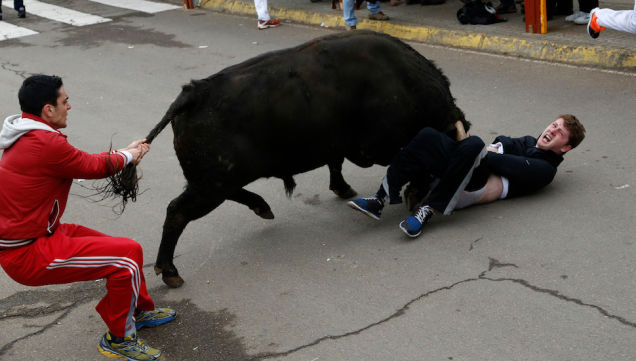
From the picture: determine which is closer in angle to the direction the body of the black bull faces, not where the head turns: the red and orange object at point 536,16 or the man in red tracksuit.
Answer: the red and orange object

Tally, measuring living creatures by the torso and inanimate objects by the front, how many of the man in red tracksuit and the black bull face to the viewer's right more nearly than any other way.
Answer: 2

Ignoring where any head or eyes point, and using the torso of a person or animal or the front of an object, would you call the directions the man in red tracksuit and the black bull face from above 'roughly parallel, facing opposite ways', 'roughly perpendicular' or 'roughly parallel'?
roughly parallel

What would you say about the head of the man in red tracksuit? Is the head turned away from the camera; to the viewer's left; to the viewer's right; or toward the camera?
to the viewer's right

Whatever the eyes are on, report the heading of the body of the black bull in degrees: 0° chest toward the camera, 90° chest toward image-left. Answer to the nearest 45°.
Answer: approximately 270°

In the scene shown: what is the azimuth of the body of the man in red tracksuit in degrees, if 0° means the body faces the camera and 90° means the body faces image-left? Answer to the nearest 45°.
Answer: approximately 270°

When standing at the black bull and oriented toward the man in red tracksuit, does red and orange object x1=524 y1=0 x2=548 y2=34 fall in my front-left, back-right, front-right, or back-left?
back-right

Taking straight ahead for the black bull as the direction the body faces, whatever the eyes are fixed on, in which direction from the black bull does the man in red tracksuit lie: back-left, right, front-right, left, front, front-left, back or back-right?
back-right
